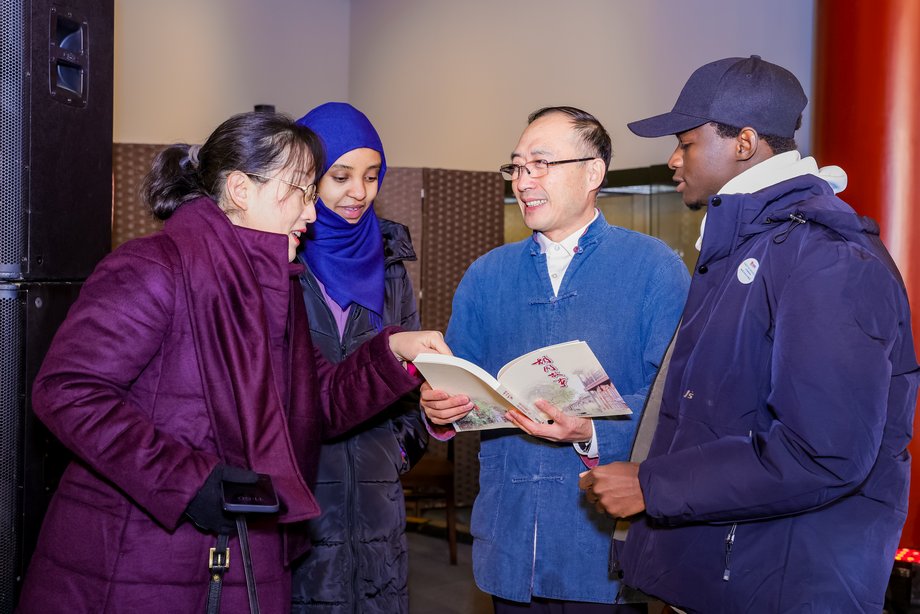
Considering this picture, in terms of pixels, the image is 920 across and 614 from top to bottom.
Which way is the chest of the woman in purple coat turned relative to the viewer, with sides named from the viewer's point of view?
facing to the right of the viewer

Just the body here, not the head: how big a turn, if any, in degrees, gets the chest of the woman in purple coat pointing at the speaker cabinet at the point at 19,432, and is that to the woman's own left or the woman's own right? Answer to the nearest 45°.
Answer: approximately 135° to the woman's own left

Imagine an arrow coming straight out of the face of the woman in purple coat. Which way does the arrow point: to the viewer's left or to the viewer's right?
to the viewer's right

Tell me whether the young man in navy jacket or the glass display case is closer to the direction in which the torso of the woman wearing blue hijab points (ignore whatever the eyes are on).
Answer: the young man in navy jacket

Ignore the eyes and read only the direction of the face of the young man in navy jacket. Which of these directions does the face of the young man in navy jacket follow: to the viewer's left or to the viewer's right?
to the viewer's left

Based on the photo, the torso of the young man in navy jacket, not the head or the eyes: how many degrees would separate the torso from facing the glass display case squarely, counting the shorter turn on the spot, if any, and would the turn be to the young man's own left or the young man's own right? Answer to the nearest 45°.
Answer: approximately 90° to the young man's own right

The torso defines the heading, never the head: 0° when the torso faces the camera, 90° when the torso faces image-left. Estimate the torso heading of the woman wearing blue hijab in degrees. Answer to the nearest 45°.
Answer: approximately 0°

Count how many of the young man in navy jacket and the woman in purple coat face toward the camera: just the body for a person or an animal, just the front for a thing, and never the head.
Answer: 0
